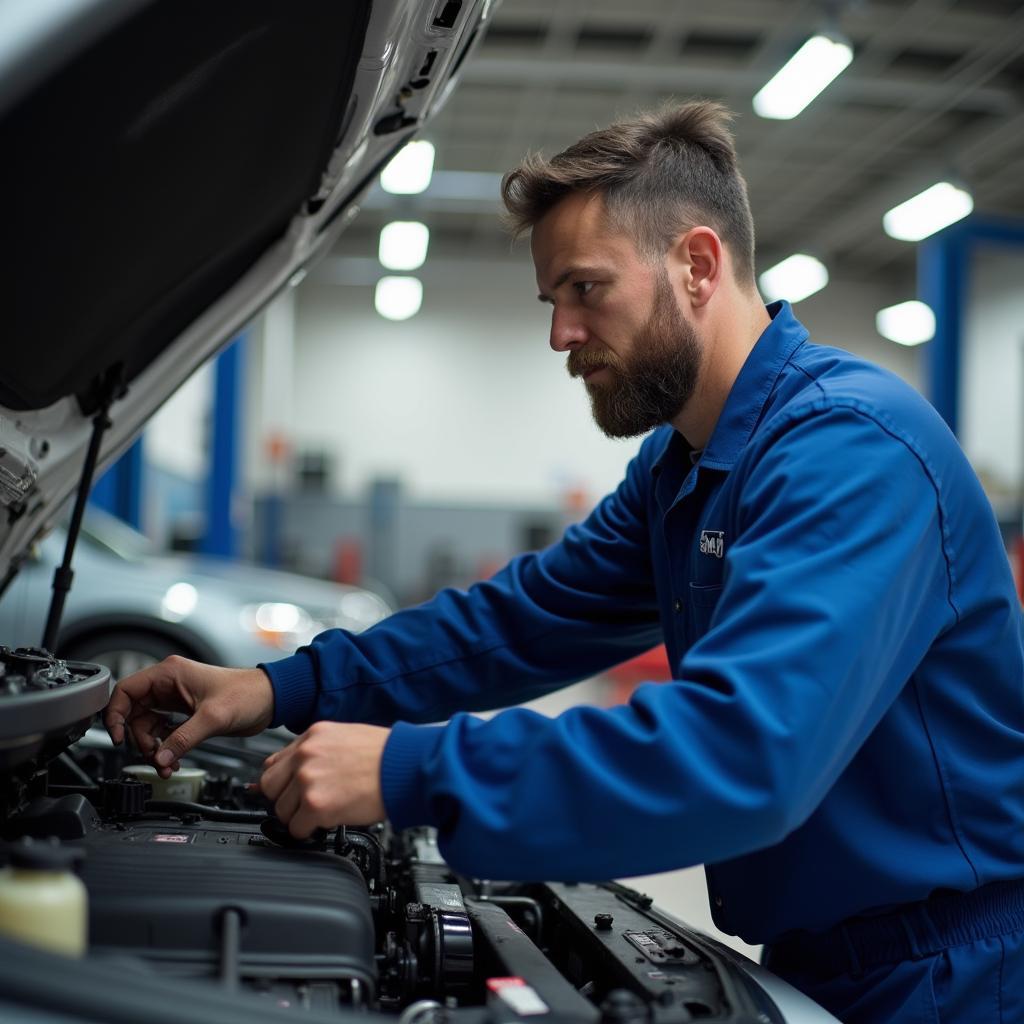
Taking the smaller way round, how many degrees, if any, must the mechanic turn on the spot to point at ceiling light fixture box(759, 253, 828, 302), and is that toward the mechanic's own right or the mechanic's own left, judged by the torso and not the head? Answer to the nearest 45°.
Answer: approximately 90° to the mechanic's own right

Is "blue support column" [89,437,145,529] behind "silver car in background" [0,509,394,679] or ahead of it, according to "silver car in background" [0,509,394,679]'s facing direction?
behind

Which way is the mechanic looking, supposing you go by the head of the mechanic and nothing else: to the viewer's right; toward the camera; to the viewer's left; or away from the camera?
to the viewer's left

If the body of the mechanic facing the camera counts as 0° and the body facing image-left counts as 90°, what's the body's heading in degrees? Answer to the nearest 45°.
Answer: approximately 90°

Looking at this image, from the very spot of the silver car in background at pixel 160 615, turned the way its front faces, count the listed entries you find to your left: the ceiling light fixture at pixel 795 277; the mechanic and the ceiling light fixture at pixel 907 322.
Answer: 2

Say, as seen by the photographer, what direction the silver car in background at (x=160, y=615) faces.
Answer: facing the viewer and to the right of the viewer

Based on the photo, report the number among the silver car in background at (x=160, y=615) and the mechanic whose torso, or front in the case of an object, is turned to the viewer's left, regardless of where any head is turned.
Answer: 1

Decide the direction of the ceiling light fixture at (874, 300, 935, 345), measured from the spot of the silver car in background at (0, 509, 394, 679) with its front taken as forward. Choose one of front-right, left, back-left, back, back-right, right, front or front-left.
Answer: left

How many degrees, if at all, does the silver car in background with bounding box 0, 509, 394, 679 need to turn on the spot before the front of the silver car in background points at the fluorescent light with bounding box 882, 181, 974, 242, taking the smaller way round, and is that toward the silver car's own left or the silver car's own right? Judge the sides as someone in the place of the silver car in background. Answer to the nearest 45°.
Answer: approximately 90° to the silver car's own left

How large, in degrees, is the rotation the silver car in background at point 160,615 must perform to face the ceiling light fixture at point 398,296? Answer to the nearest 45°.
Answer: approximately 135° to its left

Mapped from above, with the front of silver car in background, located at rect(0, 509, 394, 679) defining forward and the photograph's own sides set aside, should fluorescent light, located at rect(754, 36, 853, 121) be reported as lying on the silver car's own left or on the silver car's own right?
on the silver car's own left

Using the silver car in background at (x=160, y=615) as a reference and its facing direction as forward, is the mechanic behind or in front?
in front
